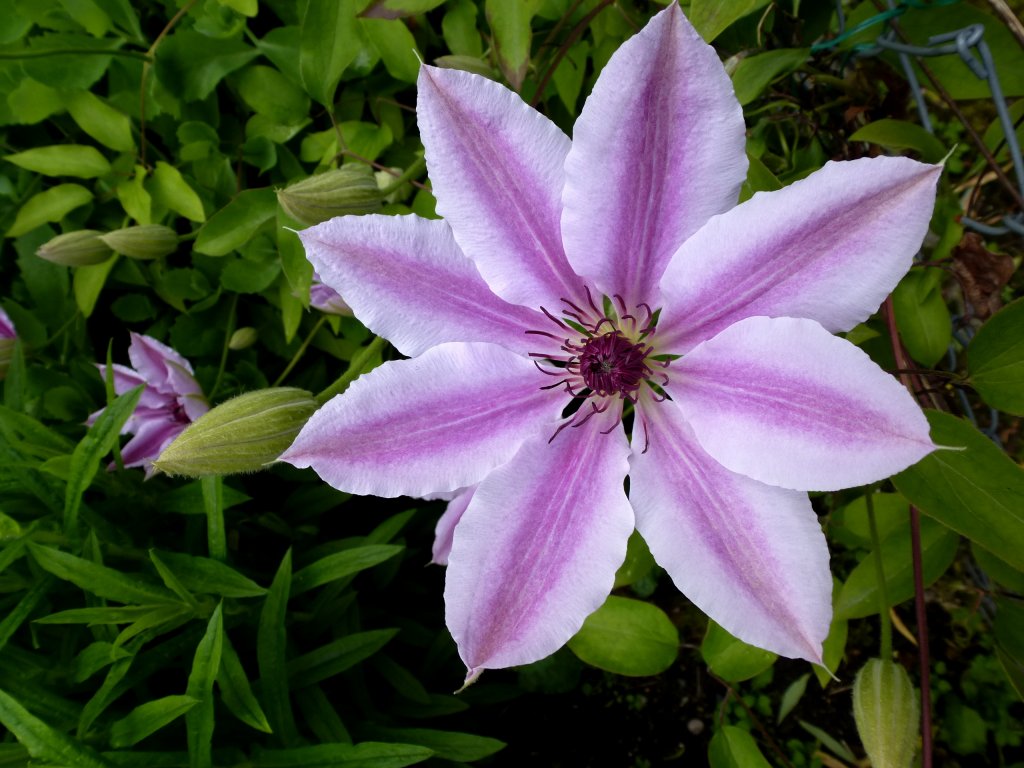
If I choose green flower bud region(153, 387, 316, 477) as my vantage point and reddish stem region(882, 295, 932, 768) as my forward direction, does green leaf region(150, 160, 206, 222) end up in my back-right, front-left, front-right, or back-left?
back-left

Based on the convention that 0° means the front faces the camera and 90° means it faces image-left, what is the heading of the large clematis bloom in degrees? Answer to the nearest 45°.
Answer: approximately 0°

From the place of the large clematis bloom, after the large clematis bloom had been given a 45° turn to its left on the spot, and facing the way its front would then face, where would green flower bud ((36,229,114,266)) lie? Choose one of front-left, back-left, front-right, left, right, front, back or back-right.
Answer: back

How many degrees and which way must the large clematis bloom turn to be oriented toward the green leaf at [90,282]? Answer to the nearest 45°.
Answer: approximately 135° to its right

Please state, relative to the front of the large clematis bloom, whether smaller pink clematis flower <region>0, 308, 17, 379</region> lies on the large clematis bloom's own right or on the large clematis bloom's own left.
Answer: on the large clematis bloom's own right

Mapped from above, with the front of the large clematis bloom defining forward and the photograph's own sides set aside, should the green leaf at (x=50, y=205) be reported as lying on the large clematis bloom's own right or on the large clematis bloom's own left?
on the large clematis bloom's own right

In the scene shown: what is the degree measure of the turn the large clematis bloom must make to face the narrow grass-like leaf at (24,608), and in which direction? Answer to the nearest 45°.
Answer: approximately 90° to its right
